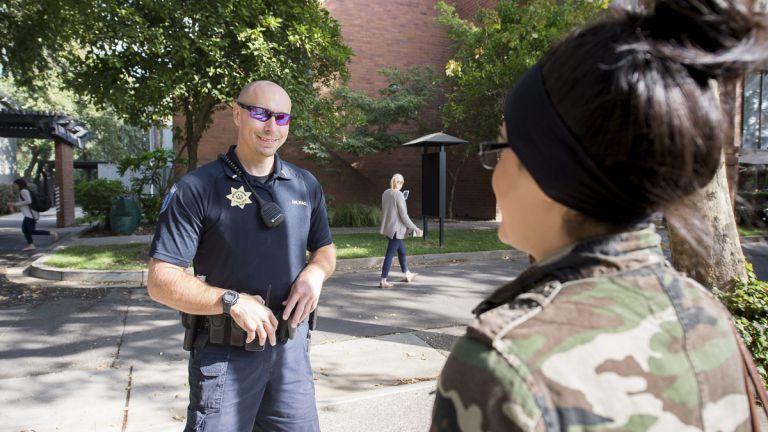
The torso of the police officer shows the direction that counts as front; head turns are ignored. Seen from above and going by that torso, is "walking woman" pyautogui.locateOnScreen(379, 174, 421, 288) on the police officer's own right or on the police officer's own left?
on the police officer's own left

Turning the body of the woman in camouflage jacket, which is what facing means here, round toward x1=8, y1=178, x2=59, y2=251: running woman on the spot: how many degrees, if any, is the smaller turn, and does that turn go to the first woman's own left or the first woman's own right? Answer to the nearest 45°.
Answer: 0° — they already face them

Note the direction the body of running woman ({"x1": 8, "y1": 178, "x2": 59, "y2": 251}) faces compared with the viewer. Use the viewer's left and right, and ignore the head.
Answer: facing to the left of the viewer

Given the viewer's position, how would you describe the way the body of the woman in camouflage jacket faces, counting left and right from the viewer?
facing away from the viewer and to the left of the viewer

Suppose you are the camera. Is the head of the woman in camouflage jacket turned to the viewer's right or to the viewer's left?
to the viewer's left

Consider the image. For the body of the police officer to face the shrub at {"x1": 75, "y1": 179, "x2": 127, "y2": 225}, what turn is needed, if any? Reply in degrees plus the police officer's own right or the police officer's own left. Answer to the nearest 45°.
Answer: approximately 135° to the police officer's own left

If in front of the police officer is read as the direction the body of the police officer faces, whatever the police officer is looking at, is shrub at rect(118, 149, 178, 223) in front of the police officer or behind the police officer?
behind

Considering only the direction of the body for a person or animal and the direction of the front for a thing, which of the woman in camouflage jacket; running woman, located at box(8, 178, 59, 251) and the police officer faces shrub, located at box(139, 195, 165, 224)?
the woman in camouflage jacket

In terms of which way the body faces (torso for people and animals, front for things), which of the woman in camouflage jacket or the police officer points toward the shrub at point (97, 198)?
the woman in camouflage jacket
